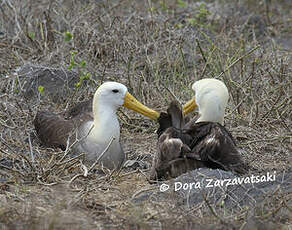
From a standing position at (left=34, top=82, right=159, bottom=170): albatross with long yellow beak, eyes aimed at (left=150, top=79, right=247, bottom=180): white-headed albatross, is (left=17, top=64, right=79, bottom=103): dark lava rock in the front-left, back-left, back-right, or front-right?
back-left

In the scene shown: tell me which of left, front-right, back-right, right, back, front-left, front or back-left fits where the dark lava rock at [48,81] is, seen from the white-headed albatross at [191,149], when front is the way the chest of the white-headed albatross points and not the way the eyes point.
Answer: front-left

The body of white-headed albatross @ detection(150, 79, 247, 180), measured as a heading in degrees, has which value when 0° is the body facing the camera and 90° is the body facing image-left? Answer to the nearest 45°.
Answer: approximately 180°

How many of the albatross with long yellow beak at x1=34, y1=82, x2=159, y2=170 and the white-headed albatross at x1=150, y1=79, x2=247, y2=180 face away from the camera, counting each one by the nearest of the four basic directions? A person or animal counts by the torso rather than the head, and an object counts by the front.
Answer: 1

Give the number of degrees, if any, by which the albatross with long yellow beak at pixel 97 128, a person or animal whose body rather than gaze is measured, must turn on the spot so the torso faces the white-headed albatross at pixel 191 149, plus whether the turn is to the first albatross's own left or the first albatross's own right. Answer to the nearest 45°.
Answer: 0° — it already faces it

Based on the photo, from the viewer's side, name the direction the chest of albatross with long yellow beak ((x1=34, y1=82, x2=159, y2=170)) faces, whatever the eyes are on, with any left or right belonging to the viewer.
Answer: facing the viewer and to the right of the viewer

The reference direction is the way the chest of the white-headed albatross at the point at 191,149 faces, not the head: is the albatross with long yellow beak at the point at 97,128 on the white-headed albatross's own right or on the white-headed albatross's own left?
on the white-headed albatross's own left

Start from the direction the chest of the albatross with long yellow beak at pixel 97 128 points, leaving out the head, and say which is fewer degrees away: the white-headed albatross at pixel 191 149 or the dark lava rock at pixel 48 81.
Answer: the white-headed albatross
